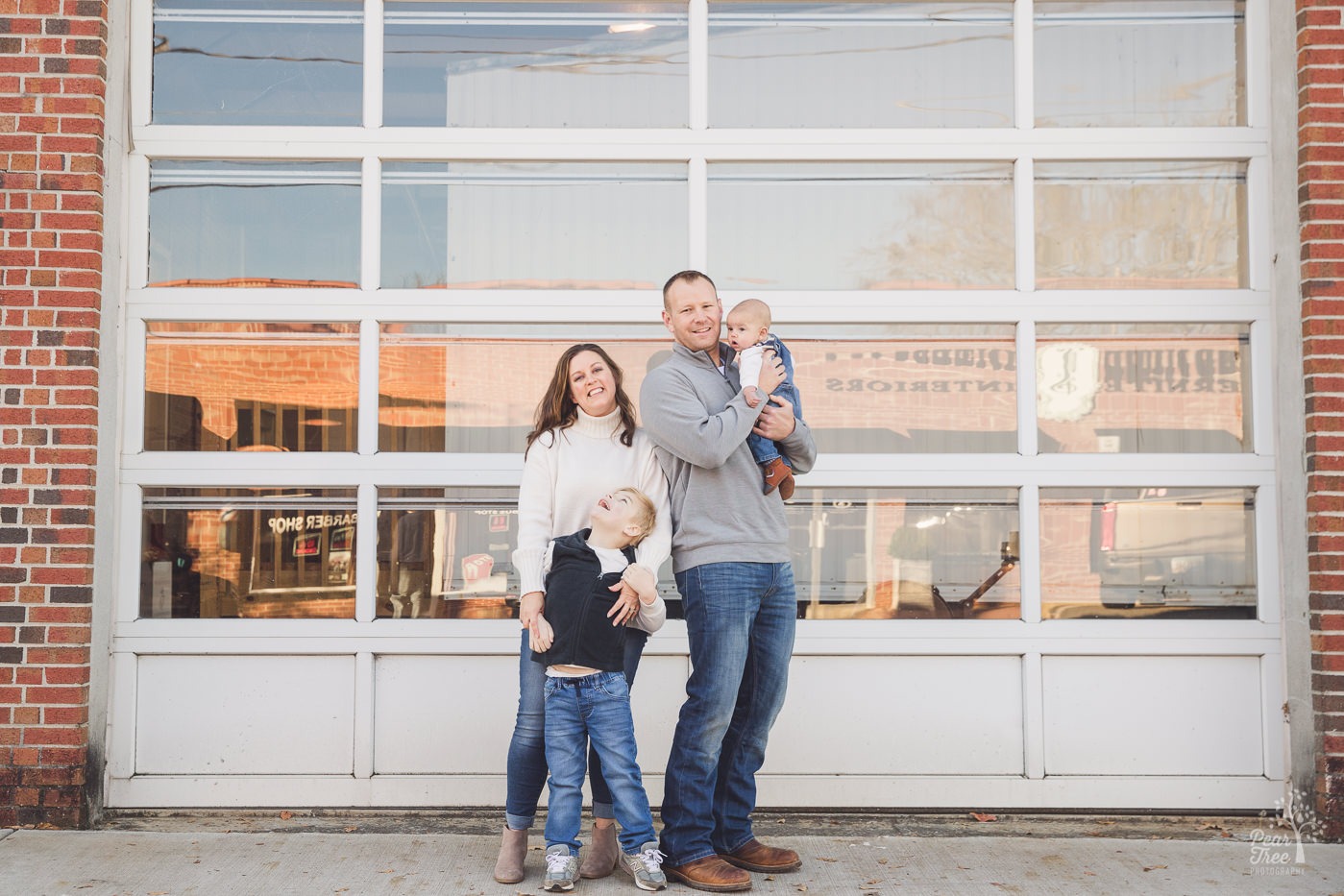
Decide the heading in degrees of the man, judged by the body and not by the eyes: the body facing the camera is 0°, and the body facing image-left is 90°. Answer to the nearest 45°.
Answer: approximately 315°

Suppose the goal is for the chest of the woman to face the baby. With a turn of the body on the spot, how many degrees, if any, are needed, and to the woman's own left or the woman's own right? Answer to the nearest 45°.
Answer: approximately 90° to the woman's own left

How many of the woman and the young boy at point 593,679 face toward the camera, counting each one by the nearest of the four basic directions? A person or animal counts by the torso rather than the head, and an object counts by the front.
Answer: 2

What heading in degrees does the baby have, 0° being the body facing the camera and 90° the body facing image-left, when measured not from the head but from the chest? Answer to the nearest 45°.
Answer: approximately 45°

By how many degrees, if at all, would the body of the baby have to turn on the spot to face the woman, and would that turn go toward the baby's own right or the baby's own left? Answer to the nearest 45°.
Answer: approximately 45° to the baby's own right

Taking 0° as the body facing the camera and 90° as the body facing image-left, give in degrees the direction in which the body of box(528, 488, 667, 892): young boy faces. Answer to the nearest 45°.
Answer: approximately 0°

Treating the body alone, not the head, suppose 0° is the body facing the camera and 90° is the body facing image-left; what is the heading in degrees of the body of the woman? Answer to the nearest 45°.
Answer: approximately 0°
